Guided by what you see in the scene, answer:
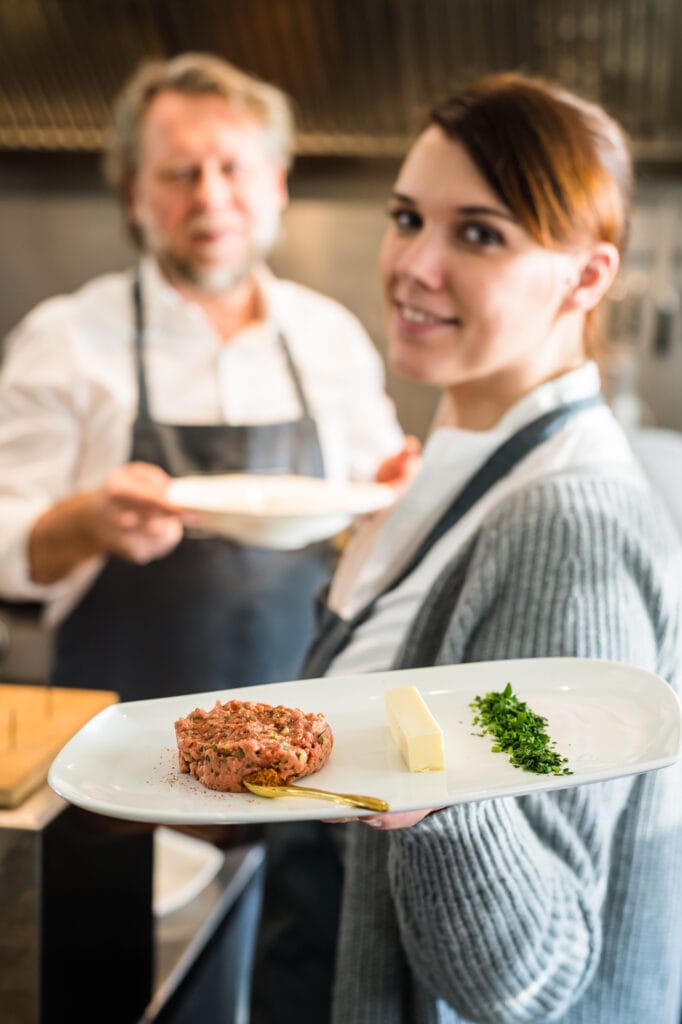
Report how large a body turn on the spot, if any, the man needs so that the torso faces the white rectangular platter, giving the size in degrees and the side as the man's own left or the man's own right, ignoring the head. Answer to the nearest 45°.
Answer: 0° — they already face it

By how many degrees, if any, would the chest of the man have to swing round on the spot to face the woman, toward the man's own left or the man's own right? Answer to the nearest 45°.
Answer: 0° — they already face them

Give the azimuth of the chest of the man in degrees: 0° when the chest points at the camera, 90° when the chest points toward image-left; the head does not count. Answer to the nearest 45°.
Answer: approximately 0°

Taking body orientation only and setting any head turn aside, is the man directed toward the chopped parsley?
yes

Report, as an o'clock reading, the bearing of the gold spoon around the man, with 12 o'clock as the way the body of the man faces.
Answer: The gold spoon is roughly at 12 o'clock from the man.
